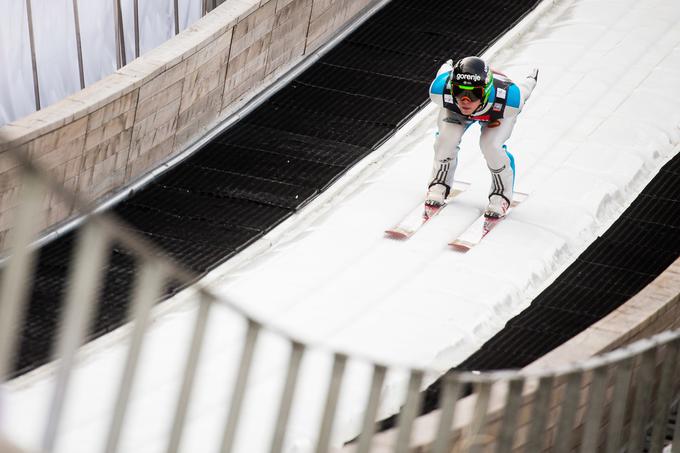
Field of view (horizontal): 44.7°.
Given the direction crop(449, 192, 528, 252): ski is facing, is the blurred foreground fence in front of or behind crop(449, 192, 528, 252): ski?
in front

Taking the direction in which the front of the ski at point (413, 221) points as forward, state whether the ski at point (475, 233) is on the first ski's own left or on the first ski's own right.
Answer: on the first ski's own left

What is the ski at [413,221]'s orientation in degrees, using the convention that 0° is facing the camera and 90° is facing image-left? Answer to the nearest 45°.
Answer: approximately 45°

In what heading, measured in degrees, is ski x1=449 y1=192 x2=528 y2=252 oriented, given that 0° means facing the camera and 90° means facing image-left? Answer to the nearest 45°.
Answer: approximately 45°

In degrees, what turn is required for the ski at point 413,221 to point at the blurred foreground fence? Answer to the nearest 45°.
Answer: approximately 45° to its left

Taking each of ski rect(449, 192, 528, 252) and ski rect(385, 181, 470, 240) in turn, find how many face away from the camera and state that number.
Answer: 0
